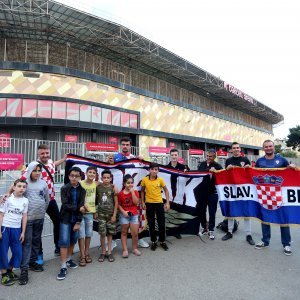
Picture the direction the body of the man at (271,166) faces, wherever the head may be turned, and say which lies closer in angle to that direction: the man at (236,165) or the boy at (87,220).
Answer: the boy

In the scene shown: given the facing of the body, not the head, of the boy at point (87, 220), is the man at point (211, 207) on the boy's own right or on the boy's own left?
on the boy's own left

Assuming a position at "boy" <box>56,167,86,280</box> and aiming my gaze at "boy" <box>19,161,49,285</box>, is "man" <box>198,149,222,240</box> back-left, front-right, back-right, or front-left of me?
back-right

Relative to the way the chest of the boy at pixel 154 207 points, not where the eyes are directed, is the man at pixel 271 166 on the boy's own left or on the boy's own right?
on the boy's own left

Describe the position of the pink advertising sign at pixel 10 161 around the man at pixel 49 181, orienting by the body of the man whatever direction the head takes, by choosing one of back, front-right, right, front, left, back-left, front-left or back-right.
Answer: back

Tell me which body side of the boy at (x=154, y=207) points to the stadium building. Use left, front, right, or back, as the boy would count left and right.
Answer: back

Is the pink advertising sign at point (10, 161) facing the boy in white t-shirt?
yes

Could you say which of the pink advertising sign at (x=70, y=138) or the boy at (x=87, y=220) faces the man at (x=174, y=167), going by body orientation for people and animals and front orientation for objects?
the pink advertising sign

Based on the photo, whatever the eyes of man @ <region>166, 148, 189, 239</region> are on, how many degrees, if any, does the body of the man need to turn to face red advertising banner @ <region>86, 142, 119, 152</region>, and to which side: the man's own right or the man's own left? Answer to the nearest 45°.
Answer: approximately 135° to the man's own right
